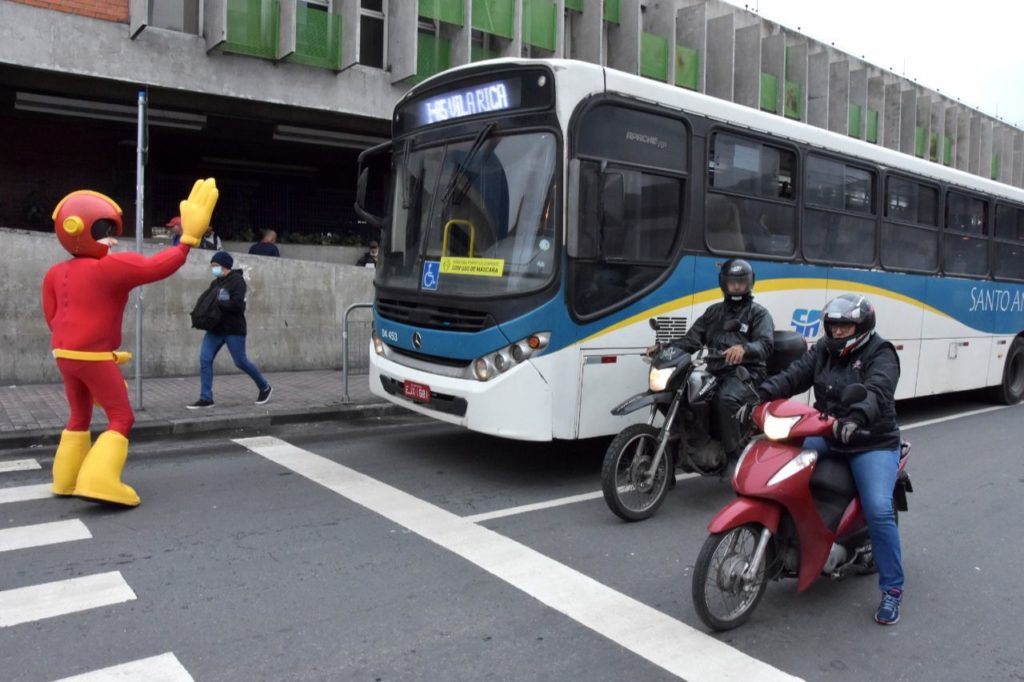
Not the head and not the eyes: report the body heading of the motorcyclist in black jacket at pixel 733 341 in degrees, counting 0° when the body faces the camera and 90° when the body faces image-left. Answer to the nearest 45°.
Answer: approximately 45°

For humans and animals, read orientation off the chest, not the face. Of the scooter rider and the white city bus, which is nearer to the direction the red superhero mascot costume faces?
the white city bus

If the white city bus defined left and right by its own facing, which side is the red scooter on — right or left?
on its left

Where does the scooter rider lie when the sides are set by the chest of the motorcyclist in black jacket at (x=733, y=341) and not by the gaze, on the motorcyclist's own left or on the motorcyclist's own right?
on the motorcyclist's own left

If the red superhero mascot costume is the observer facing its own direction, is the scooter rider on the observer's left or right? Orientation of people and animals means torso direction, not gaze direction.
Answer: on its right

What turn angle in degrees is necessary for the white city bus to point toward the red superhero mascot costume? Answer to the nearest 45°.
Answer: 0° — it already faces it

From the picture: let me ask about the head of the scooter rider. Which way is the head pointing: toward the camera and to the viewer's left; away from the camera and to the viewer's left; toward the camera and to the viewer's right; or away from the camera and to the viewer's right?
toward the camera and to the viewer's left

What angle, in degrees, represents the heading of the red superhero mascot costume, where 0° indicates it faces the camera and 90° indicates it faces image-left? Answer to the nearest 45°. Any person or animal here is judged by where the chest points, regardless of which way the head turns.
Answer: approximately 225°
